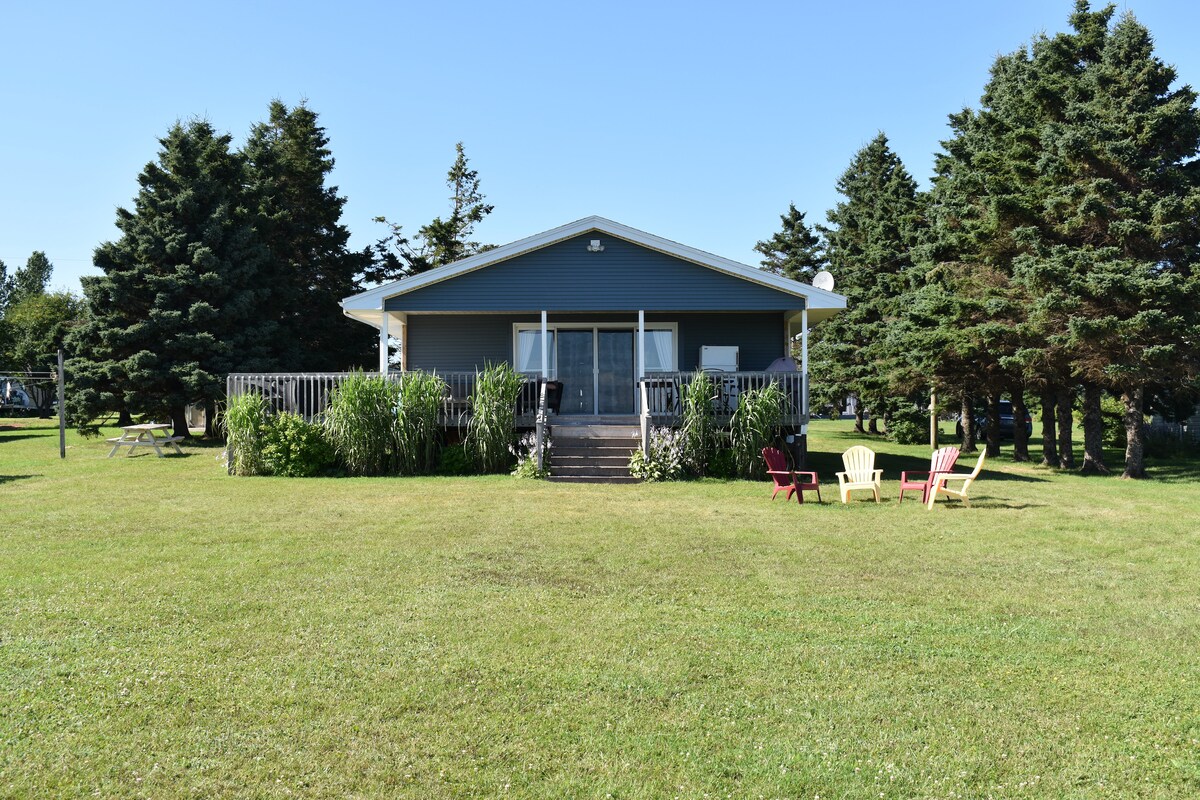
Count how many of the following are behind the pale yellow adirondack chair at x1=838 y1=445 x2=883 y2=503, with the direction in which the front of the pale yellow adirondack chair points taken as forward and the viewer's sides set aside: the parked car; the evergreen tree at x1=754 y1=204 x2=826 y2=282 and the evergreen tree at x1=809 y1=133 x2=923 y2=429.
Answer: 3

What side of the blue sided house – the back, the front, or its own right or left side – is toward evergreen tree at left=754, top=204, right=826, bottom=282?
back

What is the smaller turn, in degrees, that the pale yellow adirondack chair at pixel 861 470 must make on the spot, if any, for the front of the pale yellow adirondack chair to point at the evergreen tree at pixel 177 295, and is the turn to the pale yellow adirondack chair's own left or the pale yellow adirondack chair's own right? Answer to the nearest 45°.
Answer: approximately 90° to the pale yellow adirondack chair's own right

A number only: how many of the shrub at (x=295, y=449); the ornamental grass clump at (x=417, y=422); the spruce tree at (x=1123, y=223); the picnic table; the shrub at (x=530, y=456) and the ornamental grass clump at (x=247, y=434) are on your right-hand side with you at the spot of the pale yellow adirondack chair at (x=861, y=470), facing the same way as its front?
5

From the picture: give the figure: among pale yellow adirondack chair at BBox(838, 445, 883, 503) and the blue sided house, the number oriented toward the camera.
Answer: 2

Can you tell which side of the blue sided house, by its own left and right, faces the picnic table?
right

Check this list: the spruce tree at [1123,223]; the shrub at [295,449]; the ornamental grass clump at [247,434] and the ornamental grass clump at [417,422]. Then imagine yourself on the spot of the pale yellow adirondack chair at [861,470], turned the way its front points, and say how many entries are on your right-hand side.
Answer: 3

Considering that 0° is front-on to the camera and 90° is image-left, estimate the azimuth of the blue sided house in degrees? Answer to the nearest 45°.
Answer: approximately 0°

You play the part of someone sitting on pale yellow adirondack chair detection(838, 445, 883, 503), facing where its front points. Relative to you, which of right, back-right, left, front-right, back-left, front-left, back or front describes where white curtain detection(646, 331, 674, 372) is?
back-right

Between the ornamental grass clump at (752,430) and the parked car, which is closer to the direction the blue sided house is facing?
the ornamental grass clump

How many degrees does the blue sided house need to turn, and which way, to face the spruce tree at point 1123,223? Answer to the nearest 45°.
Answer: approximately 90° to its left

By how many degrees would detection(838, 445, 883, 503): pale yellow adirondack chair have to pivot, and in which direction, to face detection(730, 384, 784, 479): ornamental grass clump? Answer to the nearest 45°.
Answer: approximately 135° to its right
